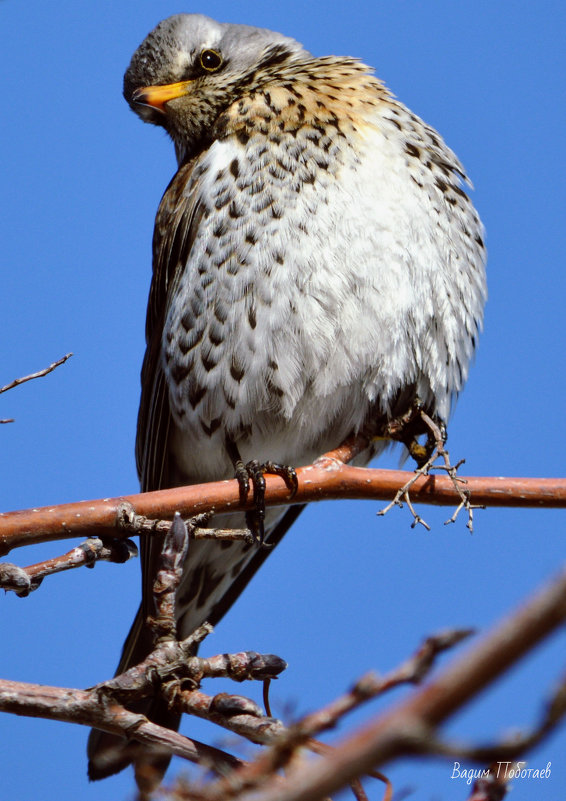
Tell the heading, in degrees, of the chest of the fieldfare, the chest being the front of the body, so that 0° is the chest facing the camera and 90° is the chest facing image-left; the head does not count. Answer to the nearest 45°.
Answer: approximately 315°
